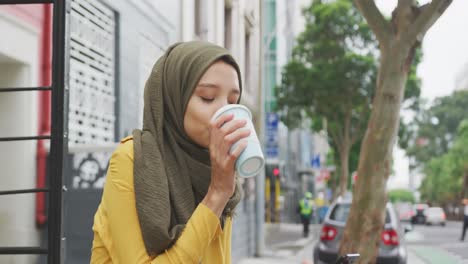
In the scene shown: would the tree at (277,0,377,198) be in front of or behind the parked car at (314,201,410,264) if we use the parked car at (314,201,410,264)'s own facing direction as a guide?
in front

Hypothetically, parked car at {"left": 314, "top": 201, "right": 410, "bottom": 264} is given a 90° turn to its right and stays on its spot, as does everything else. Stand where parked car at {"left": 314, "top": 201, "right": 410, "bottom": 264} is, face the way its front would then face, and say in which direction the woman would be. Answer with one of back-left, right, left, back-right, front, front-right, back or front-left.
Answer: right

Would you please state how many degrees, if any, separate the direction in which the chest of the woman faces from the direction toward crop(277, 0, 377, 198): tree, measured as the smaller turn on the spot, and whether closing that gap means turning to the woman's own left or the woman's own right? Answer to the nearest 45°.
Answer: approximately 135° to the woman's own left

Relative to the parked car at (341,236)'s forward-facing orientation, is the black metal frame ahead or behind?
behind

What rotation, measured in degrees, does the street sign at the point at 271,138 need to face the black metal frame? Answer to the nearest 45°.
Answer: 0° — it already faces it

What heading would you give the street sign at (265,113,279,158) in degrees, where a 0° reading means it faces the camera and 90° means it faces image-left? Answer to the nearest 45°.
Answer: approximately 0°

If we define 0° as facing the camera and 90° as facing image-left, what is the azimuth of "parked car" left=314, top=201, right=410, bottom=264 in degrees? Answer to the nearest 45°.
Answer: approximately 180°

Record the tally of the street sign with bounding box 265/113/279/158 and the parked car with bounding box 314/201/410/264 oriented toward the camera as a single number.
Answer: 1

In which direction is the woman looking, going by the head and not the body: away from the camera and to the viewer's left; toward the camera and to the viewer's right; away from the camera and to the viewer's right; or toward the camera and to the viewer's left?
toward the camera and to the viewer's right

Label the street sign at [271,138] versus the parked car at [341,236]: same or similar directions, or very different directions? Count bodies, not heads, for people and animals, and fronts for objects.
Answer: very different directions

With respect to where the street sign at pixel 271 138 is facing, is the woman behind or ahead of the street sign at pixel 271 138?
ahead

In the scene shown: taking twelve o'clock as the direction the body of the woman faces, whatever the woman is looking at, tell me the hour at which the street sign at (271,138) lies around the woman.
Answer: The street sign is roughly at 8 o'clock from the woman.

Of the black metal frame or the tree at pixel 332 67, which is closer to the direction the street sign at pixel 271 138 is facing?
the black metal frame

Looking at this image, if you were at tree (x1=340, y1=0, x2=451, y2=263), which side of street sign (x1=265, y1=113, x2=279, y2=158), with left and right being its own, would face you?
front
